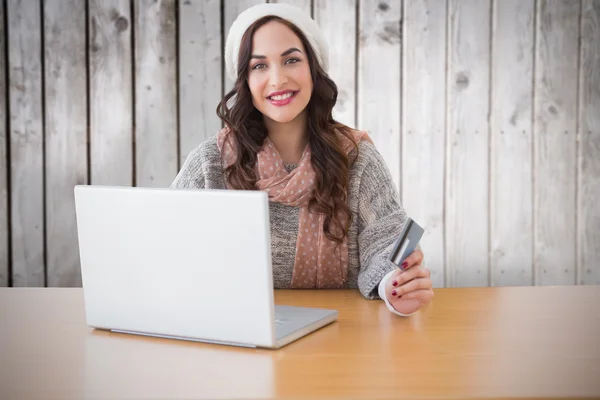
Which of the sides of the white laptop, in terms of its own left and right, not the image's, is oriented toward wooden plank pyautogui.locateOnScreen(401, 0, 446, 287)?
front

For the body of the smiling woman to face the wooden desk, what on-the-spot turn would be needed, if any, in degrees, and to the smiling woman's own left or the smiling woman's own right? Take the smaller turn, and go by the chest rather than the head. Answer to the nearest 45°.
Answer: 0° — they already face it

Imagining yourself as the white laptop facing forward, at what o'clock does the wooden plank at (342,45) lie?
The wooden plank is roughly at 11 o'clock from the white laptop.

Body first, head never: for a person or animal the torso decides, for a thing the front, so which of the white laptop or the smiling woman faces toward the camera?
the smiling woman

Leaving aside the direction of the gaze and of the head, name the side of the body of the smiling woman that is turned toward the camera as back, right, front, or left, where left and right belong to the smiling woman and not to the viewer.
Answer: front

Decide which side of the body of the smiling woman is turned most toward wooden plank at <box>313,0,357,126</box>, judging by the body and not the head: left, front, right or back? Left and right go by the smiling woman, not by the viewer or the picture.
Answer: back

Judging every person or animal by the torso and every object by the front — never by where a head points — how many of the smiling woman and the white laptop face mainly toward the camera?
1

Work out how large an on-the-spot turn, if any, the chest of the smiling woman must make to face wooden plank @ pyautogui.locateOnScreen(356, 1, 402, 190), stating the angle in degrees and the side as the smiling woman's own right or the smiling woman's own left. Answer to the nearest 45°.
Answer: approximately 180°

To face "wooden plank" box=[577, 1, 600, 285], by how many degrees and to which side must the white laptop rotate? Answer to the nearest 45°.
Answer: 0° — it already faces it

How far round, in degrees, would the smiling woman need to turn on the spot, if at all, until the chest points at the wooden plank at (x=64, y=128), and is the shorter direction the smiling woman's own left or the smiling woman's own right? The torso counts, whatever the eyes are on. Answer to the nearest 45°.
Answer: approximately 135° to the smiling woman's own right

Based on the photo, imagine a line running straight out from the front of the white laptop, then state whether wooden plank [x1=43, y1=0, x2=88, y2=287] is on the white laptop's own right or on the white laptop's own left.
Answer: on the white laptop's own left

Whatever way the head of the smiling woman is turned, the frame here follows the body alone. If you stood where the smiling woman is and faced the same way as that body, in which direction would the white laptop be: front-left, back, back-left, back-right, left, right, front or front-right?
front

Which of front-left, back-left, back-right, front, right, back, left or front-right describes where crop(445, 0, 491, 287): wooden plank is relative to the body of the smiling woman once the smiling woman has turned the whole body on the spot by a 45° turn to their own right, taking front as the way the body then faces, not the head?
back

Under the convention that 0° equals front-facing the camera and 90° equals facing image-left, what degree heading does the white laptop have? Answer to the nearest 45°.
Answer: approximately 225°

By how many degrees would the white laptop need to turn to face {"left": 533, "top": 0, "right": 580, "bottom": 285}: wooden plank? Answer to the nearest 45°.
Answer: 0° — it already faces it

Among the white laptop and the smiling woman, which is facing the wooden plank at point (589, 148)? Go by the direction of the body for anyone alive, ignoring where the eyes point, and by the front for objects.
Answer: the white laptop

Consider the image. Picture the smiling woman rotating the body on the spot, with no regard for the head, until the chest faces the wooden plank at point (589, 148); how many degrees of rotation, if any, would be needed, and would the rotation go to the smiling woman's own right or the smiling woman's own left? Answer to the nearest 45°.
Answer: approximately 135° to the smiling woman's own left

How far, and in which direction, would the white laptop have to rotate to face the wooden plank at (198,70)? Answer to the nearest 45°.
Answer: approximately 45° to its left

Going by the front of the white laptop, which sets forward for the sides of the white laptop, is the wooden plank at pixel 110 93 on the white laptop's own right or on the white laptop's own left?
on the white laptop's own left

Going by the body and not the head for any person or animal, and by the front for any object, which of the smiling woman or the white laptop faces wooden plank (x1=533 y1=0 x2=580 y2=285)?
the white laptop

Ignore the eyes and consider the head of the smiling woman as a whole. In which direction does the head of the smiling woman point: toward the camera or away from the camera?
toward the camera
